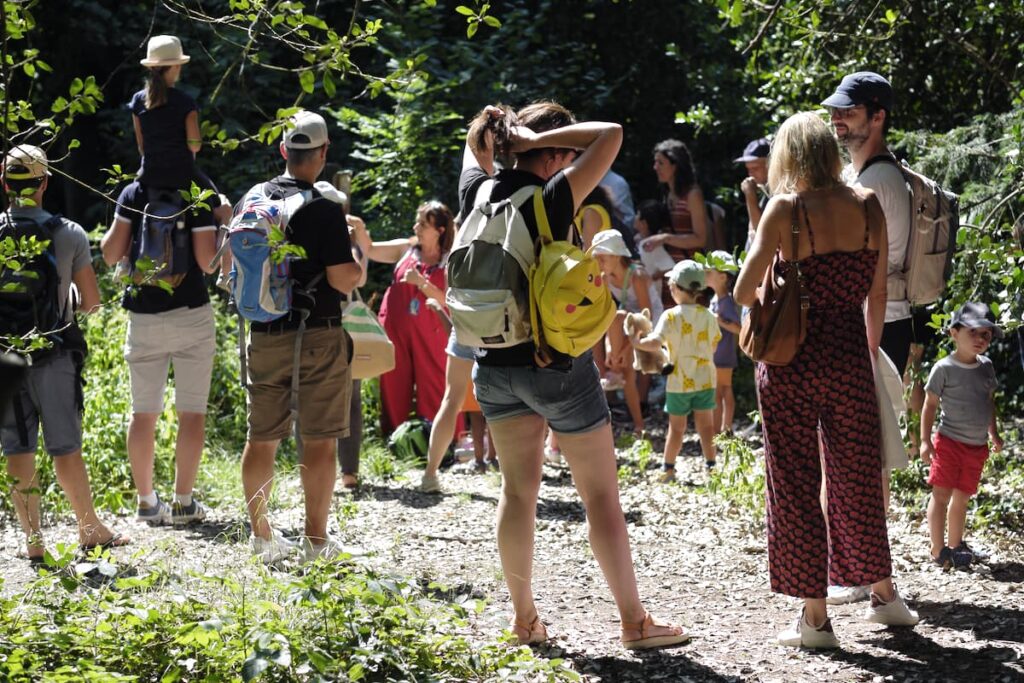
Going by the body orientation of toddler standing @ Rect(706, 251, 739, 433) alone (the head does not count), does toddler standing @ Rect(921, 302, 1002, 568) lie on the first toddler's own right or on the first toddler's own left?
on the first toddler's own left

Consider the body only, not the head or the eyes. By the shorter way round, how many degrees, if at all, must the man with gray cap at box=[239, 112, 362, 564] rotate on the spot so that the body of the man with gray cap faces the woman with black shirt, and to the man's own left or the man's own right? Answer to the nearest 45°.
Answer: approximately 90° to the man's own right

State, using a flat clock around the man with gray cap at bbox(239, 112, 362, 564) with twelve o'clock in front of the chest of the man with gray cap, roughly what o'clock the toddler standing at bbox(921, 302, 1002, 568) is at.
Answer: The toddler standing is roughly at 2 o'clock from the man with gray cap.

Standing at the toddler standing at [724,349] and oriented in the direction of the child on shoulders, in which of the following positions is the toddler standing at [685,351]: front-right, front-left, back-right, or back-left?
front-left

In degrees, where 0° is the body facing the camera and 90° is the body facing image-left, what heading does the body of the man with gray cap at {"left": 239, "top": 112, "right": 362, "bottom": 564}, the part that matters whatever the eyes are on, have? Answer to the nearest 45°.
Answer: approximately 225°

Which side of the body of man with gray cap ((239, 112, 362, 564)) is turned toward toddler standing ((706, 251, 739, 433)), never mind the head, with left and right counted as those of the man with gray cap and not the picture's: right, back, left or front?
front

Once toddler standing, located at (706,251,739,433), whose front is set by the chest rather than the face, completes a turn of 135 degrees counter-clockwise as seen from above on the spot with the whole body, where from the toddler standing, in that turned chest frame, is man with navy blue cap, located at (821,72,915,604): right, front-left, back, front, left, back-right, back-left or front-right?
front-right

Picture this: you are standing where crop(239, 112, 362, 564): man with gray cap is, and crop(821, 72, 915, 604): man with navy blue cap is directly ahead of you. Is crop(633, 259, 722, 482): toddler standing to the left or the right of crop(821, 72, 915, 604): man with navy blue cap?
left
